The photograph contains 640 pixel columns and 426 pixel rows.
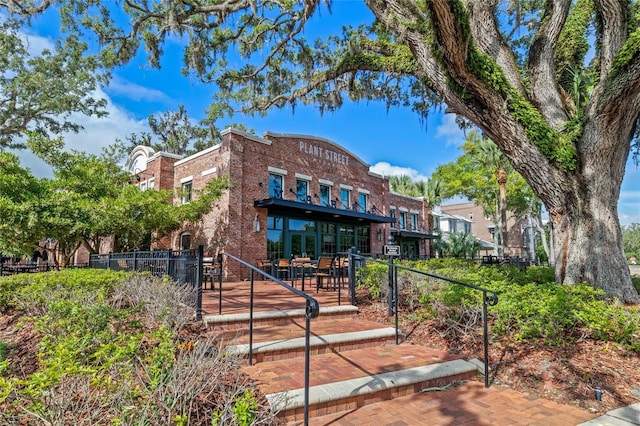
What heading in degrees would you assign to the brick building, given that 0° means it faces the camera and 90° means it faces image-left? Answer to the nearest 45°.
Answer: approximately 315°

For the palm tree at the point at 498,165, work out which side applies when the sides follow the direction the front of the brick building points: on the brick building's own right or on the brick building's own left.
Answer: on the brick building's own left

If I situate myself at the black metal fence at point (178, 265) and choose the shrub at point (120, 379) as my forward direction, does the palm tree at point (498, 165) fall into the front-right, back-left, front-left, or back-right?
back-left

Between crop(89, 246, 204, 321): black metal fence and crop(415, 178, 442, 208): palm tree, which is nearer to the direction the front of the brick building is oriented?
the black metal fence

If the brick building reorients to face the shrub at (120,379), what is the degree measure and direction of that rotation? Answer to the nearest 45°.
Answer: approximately 45° to its right

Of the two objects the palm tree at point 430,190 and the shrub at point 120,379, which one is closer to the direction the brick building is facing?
the shrub

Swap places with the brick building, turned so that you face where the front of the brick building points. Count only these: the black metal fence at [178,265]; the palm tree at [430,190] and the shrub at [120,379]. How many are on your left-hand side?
1

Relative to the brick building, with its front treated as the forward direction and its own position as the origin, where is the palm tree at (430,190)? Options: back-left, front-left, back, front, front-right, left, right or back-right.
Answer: left

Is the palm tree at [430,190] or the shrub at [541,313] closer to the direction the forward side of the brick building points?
the shrub

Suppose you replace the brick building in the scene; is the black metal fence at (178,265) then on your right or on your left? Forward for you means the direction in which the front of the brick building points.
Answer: on your right
